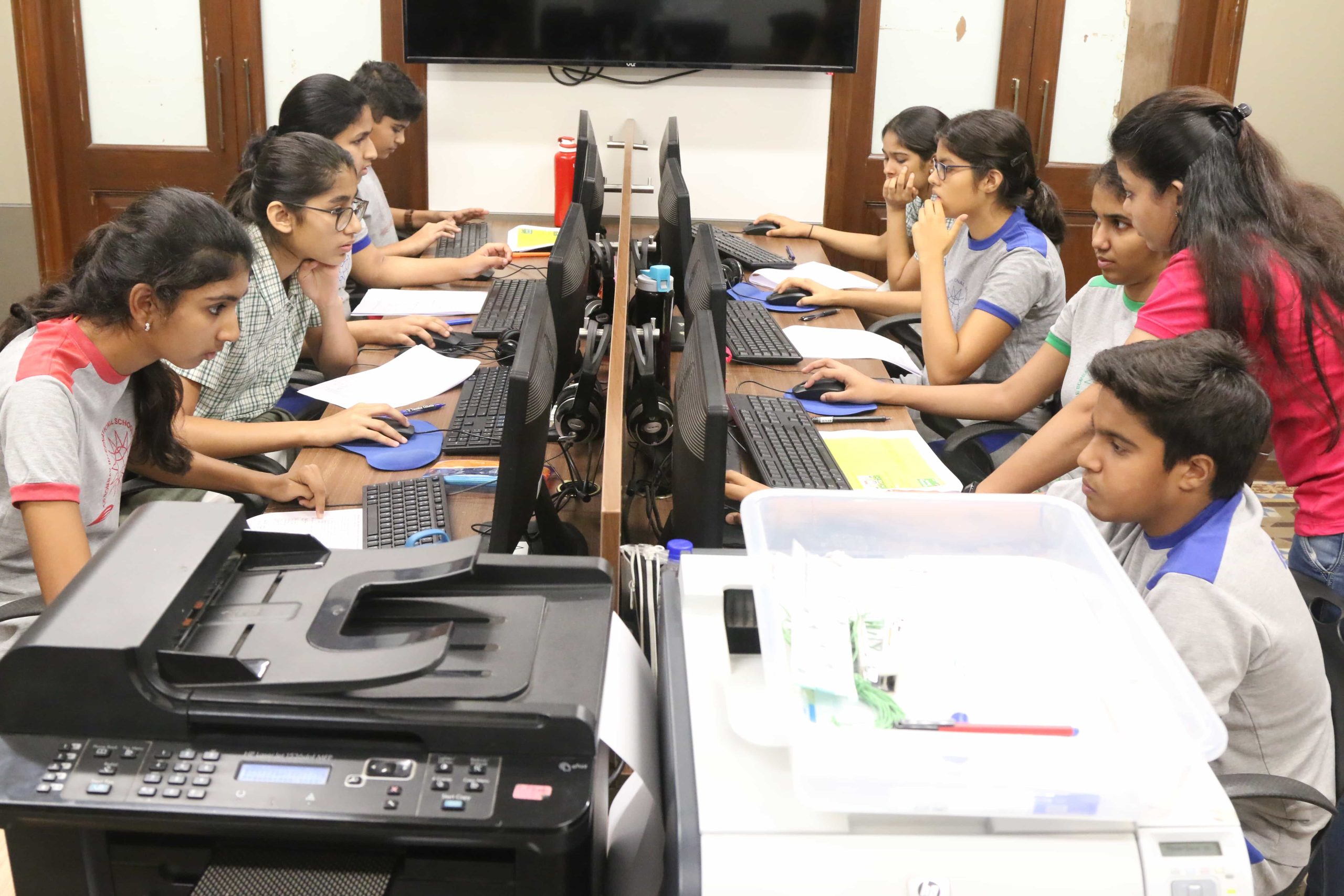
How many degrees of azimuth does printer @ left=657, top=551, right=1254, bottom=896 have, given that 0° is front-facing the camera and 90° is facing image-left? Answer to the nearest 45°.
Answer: approximately 0°

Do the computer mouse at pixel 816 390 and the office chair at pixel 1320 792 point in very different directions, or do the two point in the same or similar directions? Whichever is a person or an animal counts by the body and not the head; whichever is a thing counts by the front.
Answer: same or similar directions

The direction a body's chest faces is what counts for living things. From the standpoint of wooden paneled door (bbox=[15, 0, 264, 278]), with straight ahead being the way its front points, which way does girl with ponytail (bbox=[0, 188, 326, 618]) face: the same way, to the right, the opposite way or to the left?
to the left

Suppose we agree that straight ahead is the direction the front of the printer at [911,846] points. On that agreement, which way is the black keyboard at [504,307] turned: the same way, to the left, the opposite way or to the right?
to the right

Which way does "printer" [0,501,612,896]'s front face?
toward the camera

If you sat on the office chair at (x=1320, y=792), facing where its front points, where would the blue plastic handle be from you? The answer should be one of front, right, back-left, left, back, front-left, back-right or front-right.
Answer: front

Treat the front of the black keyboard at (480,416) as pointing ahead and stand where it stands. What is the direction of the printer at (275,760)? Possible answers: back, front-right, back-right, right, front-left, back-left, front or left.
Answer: left

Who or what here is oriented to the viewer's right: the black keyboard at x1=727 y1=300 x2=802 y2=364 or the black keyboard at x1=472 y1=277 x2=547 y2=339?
the black keyboard at x1=727 y1=300 x2=802 y2=364

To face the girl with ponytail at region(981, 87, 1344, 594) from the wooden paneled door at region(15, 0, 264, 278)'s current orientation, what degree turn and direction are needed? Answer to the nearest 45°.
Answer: approximately 45° to its left

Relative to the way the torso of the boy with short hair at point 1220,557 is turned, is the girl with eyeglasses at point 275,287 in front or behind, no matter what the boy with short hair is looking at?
in front

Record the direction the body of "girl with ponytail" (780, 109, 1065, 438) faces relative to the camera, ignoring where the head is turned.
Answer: to the viewer's left

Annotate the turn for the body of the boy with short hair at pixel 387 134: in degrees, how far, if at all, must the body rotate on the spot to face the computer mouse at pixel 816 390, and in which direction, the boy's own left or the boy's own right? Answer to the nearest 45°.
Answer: approximately 45° to the boy's own right

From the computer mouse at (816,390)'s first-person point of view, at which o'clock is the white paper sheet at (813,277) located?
The white paper sheet is roughly at 3 o'clock from the computer mouse.

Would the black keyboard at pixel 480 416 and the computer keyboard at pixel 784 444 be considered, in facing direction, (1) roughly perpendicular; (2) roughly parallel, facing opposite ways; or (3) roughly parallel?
roughly parallel, facing opposite ways

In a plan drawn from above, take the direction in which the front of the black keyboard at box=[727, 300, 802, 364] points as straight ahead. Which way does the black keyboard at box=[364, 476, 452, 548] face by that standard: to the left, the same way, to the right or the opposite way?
the opposite way

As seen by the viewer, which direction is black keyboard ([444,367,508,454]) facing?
to the viewer's left

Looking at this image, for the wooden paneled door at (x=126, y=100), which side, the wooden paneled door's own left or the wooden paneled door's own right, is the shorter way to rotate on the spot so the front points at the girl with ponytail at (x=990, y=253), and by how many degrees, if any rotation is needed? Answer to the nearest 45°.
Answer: approximately 45° to the wooden paneled door's own left

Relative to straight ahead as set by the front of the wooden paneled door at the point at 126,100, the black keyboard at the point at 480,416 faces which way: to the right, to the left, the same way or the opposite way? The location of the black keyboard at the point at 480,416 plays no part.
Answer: to the right

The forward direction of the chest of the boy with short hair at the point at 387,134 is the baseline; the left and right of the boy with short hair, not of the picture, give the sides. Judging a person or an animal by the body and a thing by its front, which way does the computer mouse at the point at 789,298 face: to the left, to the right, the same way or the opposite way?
the opposite way

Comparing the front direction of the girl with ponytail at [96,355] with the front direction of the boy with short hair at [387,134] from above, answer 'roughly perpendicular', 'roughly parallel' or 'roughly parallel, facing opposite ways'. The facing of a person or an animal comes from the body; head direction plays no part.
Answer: roughly parallel
